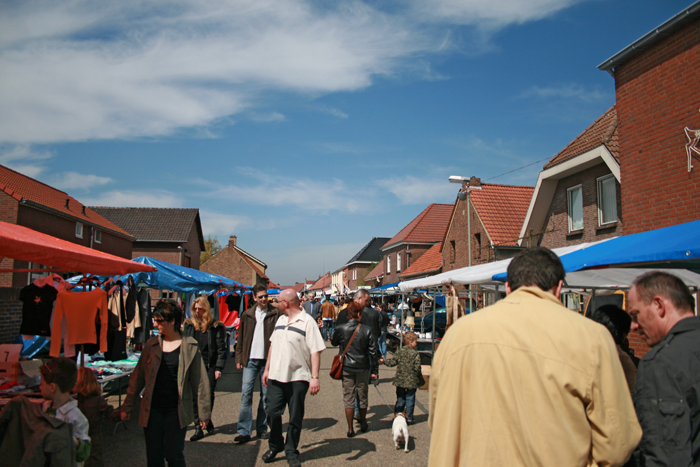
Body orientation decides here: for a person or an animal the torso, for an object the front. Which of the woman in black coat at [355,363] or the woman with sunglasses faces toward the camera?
the woman with sunglasses

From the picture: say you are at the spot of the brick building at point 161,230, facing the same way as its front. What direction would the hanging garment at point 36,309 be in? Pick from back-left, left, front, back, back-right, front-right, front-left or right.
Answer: right

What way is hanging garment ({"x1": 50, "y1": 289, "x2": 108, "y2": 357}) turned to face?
toward the camera

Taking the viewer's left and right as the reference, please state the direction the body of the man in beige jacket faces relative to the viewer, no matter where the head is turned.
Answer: facing away from the viewer

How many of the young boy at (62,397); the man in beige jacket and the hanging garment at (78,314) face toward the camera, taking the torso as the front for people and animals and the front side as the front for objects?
1

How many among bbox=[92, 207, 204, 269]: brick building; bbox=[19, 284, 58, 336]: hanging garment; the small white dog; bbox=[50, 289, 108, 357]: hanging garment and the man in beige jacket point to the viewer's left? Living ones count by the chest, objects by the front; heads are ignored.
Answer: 0

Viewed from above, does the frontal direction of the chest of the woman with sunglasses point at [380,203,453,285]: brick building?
no

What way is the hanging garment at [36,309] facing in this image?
toward the camera

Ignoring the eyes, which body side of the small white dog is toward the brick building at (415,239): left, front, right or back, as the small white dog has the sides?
front

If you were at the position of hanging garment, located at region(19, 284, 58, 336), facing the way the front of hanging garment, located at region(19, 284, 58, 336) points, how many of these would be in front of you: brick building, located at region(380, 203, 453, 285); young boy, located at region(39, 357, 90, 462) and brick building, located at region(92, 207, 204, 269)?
1

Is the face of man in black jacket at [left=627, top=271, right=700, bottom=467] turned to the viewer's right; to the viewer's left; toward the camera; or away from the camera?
to the viewer's left

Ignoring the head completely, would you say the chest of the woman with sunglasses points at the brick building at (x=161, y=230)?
no

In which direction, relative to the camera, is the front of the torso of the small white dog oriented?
away from the camera

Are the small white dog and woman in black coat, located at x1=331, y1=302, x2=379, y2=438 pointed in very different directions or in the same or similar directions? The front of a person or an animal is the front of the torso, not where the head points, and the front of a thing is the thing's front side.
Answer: same or similar directions

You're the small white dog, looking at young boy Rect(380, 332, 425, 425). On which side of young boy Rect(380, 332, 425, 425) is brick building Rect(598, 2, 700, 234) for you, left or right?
right

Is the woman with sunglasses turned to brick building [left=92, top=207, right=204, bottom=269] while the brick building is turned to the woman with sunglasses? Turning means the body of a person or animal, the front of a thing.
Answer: no
